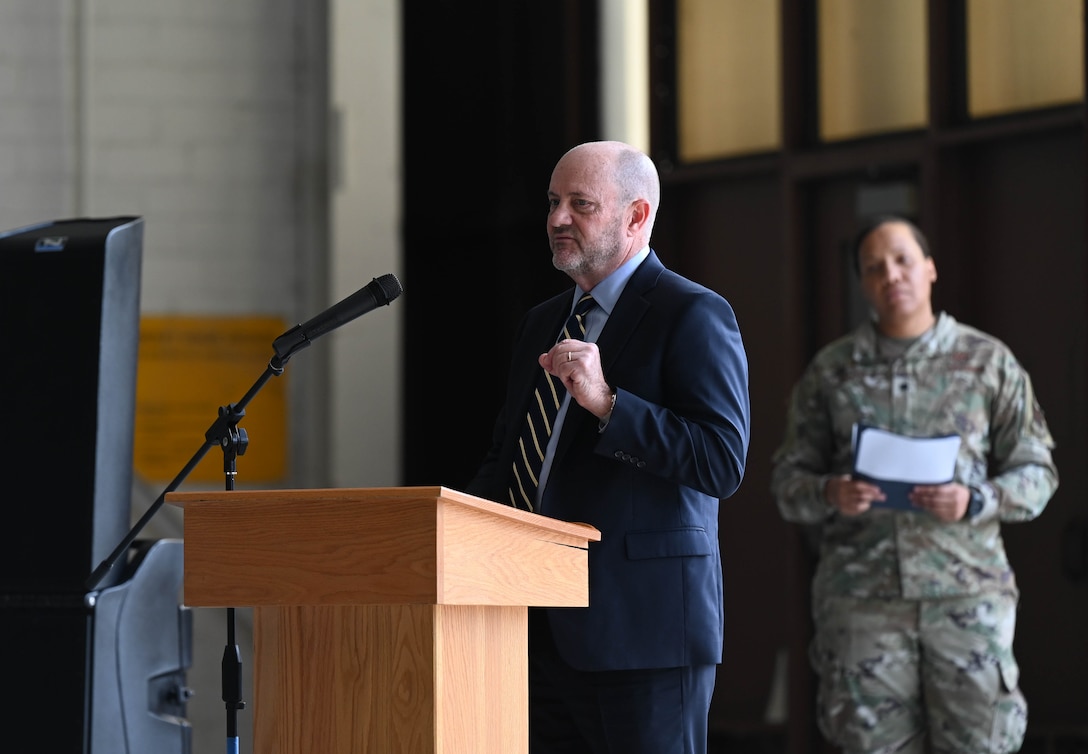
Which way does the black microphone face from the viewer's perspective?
to the viewer's right

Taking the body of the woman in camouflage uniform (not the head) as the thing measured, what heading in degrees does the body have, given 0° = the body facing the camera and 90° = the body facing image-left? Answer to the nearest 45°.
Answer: approximately 0°

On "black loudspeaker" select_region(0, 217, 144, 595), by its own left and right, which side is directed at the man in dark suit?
left

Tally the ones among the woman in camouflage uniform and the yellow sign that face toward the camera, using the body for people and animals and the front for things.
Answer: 2
